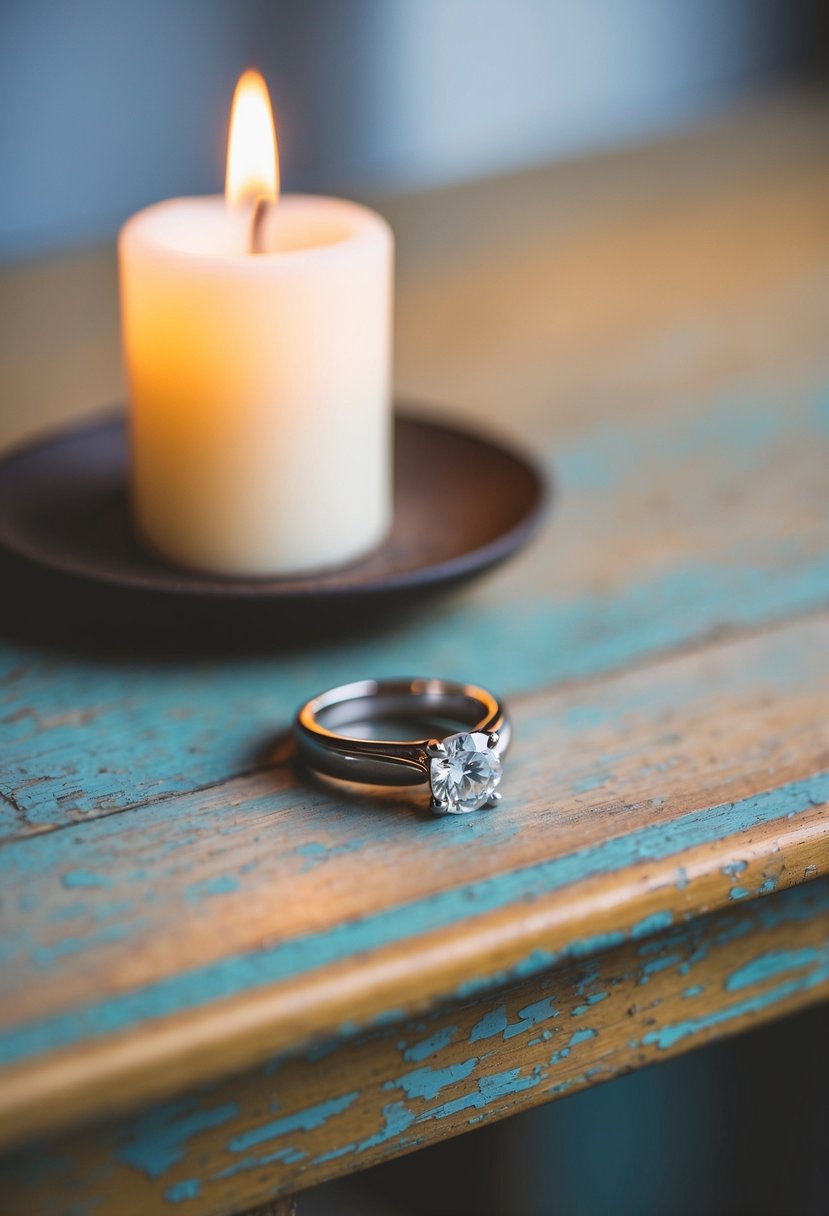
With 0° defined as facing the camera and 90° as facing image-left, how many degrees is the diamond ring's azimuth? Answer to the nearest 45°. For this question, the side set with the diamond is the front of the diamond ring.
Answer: approximately 315°
